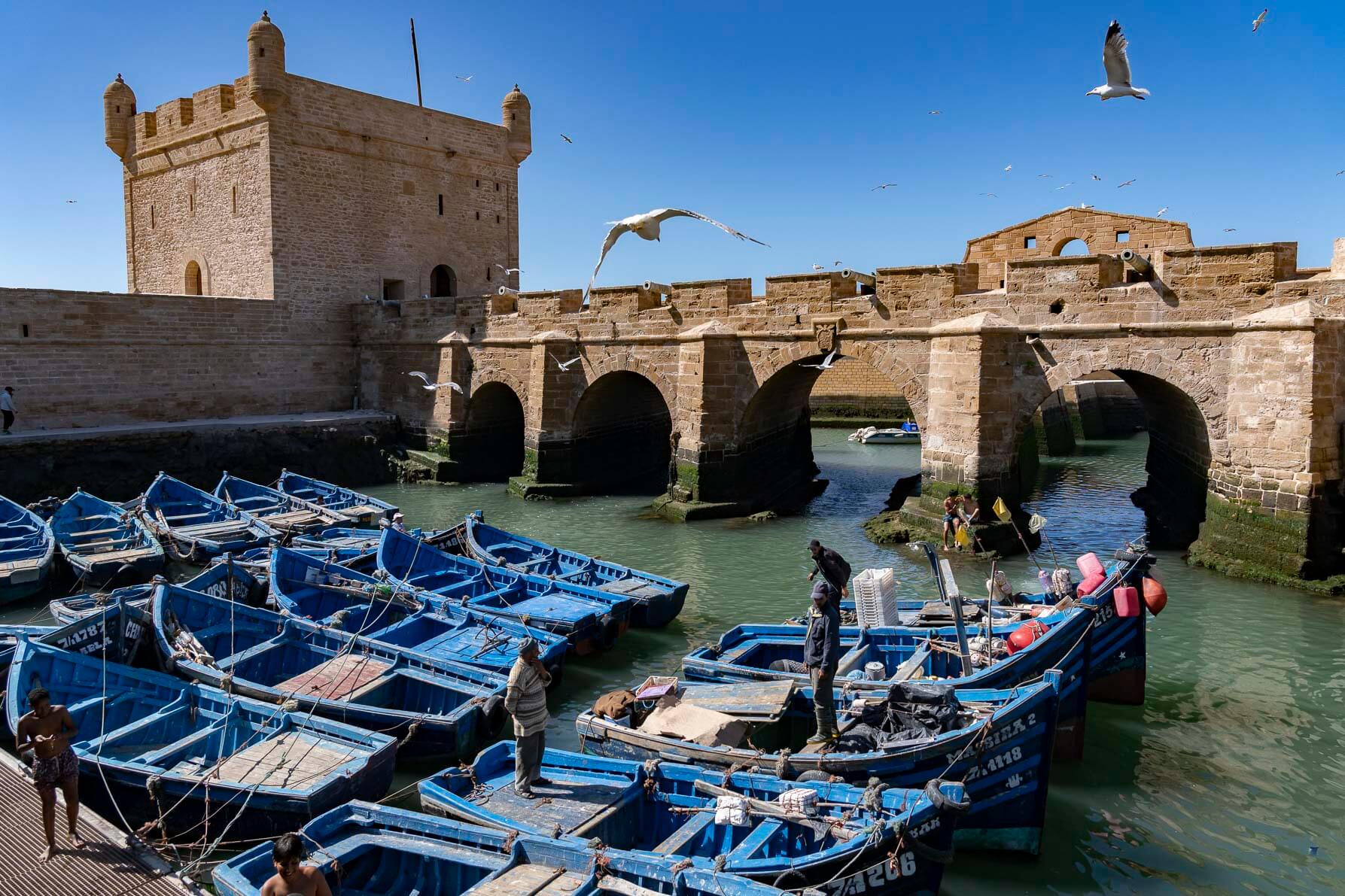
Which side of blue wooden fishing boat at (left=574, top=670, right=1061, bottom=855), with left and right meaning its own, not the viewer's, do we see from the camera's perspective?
right

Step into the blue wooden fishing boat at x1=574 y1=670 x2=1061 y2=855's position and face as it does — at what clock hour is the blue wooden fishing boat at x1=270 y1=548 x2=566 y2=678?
the blue wooden fishing boat at x1=270 y1=548 x2=566 y2=678 is roughly at 7 o'clock from the blue wooden fishing boat at x1=574 y1=670 x2=1061 y2=855.

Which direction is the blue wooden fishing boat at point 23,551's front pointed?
away from the camera

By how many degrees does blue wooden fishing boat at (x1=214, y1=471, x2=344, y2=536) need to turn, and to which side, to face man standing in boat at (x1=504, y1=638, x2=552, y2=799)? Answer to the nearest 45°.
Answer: approximately 135° to its left

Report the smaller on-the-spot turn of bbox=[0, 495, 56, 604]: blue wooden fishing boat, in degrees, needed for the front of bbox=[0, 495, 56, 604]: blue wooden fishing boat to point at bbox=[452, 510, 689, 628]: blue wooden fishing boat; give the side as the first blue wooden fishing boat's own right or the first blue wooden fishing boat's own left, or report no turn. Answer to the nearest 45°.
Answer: approximately 135° to the first blue wooden fishing boat's own right

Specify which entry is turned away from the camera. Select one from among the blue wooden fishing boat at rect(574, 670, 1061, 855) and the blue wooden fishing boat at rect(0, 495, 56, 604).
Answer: the blue wooden fishing boat at rect(0, 495, 56, 604)

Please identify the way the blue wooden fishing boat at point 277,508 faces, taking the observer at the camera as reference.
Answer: facing away from the viewer and to the left of the viewer

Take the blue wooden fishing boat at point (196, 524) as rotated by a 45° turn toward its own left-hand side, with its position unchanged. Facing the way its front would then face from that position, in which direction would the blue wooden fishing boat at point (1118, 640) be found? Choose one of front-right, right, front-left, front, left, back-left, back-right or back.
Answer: back-left

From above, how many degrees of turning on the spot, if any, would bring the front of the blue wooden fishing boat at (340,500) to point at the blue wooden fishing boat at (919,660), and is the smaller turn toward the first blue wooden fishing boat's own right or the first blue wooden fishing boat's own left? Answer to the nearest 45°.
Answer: approximately 135° to the first blue wooden fishing boat's own left

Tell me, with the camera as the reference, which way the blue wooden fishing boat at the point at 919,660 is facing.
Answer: facing to the right of the viewer
